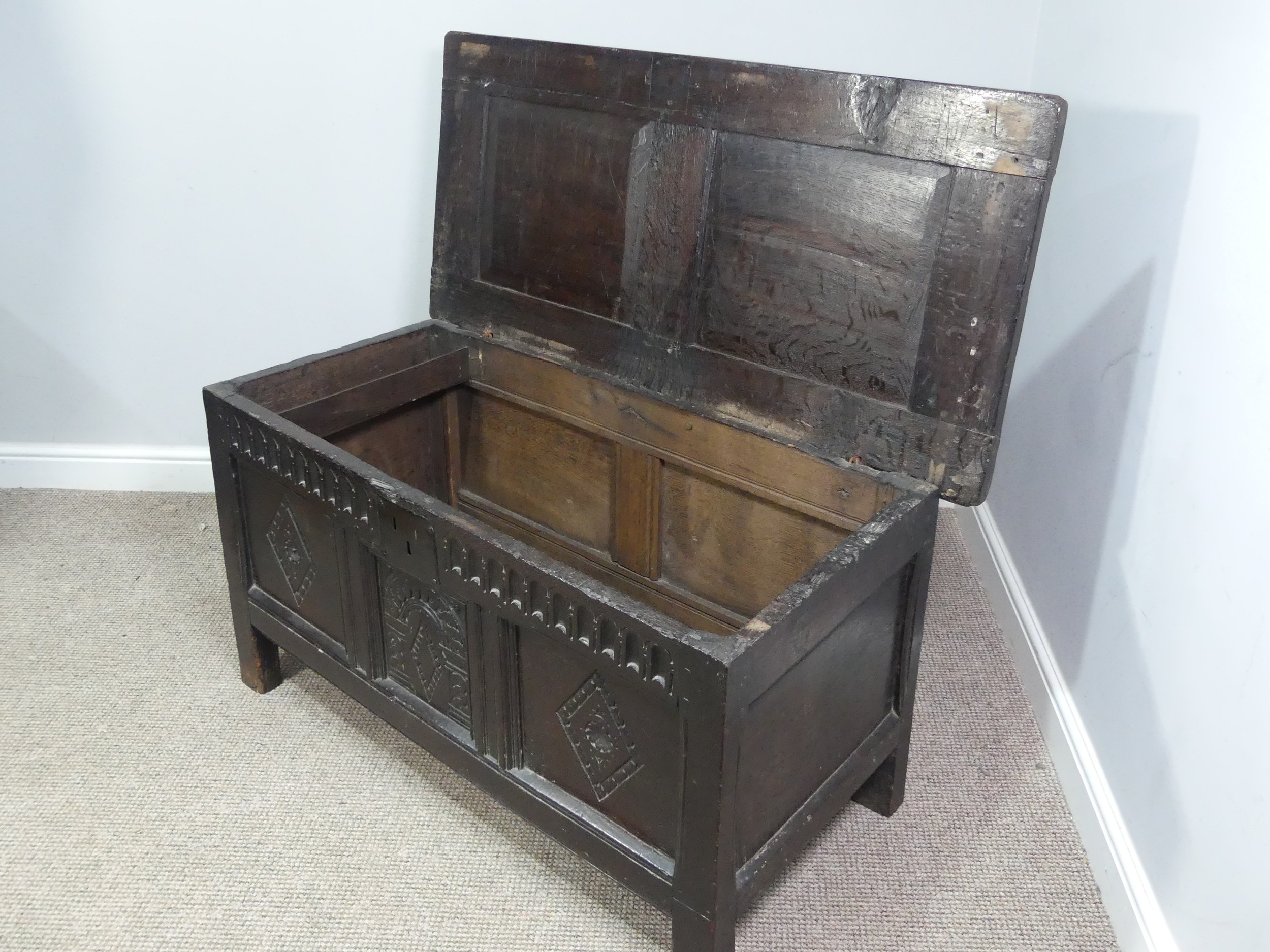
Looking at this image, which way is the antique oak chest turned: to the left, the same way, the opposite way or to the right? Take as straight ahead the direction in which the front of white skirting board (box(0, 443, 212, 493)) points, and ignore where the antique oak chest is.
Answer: to the right

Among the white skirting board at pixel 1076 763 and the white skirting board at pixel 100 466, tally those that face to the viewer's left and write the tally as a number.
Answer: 1

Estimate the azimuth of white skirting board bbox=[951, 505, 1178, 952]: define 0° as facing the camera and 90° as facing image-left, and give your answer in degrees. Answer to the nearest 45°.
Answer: approximately 90°

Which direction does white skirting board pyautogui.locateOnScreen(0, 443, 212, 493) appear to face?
toward the camera

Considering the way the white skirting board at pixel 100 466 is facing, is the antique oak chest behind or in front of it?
in front

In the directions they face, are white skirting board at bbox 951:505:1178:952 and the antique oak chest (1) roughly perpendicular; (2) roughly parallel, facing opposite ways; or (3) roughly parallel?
roughly perpendicular

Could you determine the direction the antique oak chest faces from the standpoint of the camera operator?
facing the viewer and to the left of the viewer

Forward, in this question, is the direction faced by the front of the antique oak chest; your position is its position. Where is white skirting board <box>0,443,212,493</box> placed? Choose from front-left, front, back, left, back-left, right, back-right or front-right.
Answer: right

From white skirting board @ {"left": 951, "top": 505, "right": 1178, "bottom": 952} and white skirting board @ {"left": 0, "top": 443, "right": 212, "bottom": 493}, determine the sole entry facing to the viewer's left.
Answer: white skirting board @ {"left": 951, "top": 505, "right": 1178, "bottom": 952}

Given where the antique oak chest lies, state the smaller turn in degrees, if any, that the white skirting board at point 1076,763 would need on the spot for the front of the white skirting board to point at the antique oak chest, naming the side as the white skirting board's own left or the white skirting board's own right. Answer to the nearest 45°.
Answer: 0° — it already faces it
